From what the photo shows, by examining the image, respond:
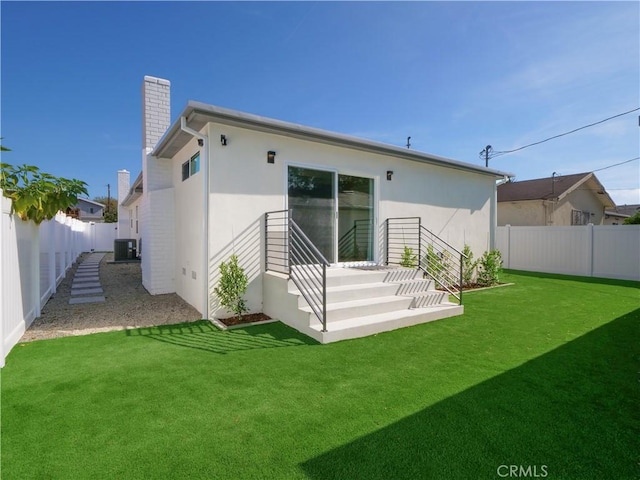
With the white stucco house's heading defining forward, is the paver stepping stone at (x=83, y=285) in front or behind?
behind

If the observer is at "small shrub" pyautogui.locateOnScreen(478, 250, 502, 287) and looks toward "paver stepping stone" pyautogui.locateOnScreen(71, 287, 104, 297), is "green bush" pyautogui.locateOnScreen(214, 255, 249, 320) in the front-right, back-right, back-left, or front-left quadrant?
front-left

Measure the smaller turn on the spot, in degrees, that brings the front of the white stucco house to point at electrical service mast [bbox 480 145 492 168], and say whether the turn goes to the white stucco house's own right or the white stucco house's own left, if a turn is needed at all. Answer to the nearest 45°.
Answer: approximately 90° to the white stucco house's own left

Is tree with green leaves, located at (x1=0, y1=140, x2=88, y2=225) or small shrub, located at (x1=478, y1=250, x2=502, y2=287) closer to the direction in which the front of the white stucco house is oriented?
the small shrub

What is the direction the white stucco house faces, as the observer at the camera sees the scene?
facing the viewer and to the right of the viewer

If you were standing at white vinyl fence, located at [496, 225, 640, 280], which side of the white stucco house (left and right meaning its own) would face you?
left

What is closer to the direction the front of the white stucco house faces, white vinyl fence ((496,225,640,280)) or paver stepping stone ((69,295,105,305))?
the white vinyl fence

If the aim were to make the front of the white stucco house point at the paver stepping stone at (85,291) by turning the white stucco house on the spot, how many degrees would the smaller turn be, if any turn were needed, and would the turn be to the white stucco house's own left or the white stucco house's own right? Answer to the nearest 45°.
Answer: approximately 135° to the white stucco house's own right
